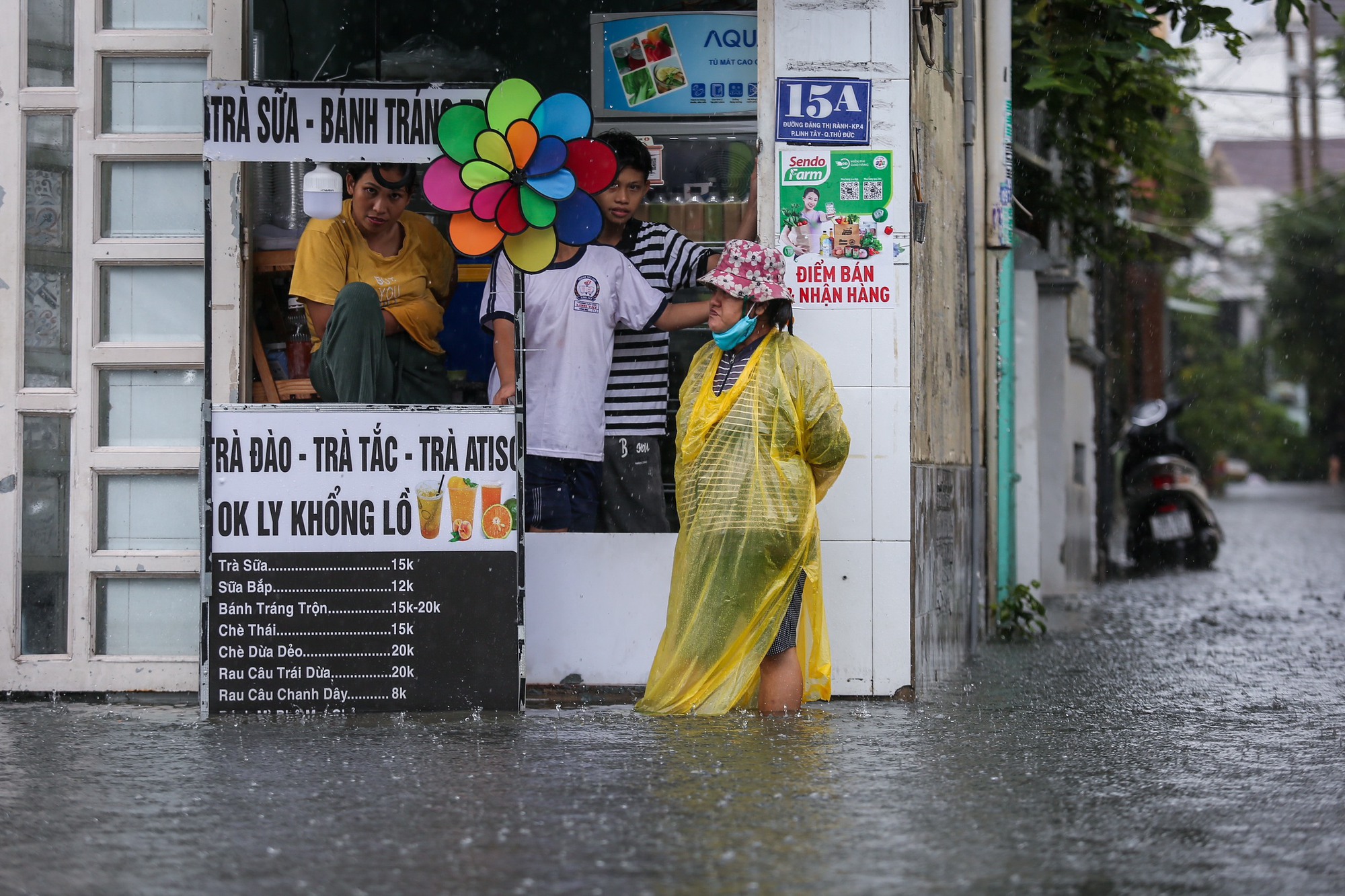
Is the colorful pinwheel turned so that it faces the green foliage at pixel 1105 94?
no

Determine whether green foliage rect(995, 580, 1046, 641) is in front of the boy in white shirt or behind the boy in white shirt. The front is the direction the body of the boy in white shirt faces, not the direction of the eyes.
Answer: behind

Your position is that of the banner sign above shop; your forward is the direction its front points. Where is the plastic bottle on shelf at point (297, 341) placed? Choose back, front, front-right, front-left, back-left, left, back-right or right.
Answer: back

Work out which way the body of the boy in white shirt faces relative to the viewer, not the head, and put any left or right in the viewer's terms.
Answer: facing the viewer

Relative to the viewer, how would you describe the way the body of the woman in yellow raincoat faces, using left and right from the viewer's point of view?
facing the viewer and to the left of the viewer

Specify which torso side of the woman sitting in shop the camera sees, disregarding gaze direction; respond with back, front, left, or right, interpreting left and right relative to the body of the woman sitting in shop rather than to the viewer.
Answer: front

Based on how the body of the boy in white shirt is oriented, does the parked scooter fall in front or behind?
behind

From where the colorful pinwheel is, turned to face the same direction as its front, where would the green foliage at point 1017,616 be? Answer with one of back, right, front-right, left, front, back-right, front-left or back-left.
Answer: back-left

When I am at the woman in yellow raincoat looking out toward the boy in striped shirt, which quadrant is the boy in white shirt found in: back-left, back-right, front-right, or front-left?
front-left

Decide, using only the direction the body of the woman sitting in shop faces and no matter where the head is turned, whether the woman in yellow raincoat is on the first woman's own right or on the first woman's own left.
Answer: on the first woman's own left

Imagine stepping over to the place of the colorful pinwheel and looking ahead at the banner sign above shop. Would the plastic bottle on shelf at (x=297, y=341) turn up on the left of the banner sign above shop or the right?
right

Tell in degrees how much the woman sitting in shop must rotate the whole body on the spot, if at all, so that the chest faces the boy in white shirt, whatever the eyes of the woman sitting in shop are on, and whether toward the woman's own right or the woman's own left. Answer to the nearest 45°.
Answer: approximately 90° to the woman's own left

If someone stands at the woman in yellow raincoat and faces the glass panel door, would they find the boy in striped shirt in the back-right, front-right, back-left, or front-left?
front-right

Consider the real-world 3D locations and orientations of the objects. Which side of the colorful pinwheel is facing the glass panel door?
right

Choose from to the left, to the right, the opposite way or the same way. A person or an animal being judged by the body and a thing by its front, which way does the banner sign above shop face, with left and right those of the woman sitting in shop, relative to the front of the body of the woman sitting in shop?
the same way

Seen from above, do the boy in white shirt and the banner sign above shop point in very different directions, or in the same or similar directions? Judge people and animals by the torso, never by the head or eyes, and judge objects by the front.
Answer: same or similar directions

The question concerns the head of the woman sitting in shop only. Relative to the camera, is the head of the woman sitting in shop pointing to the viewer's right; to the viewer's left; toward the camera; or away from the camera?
toward the camera

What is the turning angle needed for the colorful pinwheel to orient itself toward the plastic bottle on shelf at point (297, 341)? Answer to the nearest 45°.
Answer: approximately 135° to its right

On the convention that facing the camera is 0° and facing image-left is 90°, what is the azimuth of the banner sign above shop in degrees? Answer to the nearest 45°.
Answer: approximately 0°
